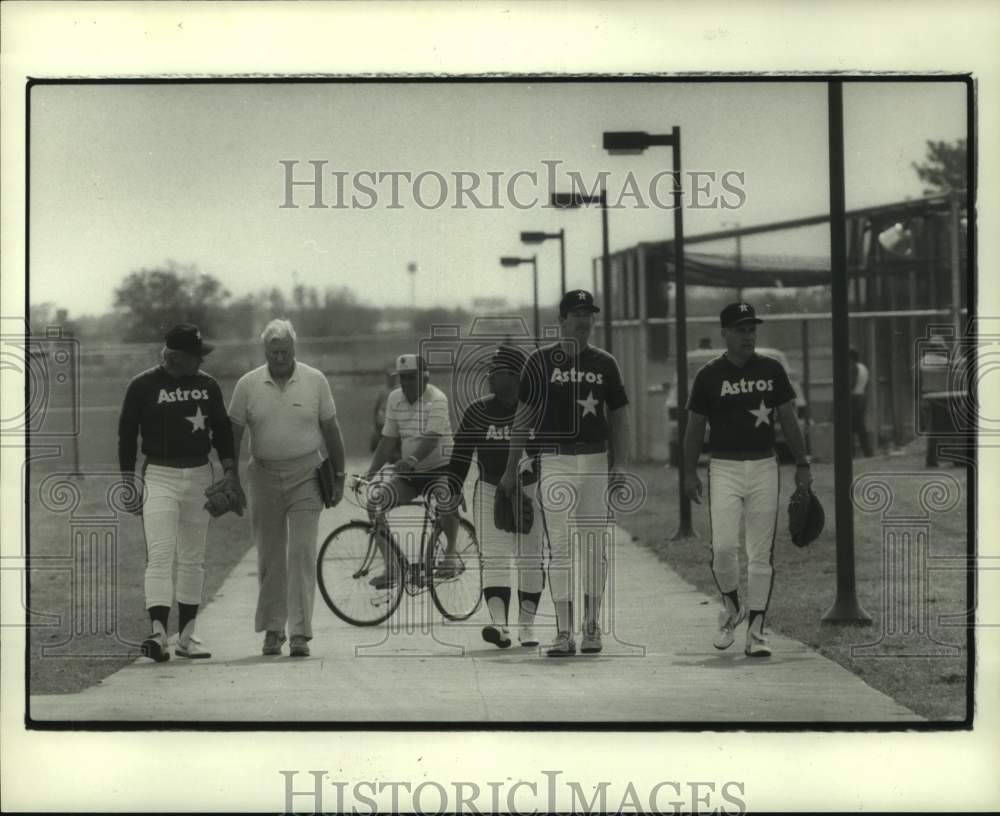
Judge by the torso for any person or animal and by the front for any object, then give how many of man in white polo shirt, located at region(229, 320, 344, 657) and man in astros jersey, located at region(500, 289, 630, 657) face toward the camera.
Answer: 2

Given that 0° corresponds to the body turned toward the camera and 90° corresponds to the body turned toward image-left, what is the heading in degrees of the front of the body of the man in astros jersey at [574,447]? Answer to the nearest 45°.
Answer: approximately 0°

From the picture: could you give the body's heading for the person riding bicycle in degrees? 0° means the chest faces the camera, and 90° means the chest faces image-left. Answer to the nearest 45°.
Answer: approximately 45°

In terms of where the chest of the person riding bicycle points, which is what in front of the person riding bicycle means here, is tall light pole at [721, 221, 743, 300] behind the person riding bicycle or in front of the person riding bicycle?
behind

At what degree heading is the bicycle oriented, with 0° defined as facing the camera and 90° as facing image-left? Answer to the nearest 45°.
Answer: approximately 45°
